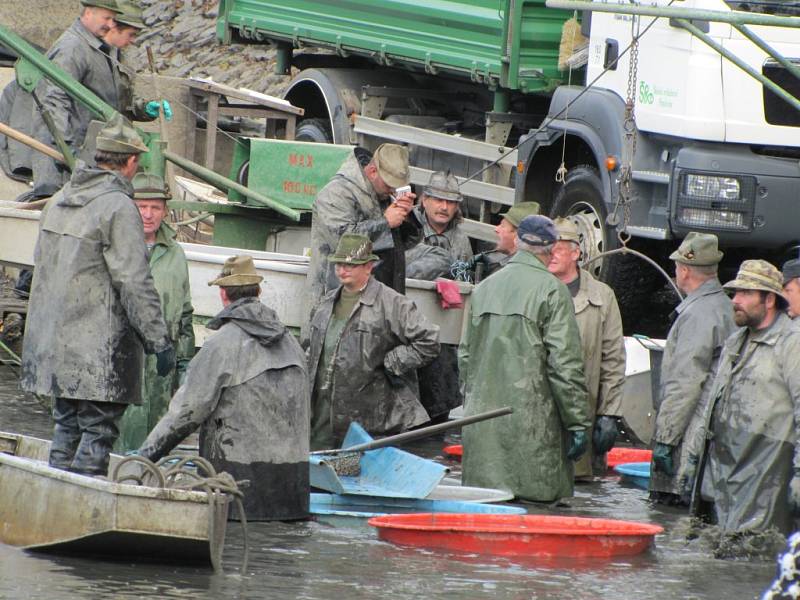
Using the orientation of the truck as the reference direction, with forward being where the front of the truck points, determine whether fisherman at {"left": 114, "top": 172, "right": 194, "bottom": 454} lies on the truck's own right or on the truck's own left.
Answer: on the truck's own right

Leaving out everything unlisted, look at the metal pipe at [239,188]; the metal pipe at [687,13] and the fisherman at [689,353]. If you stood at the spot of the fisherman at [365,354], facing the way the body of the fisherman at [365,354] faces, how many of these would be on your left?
2

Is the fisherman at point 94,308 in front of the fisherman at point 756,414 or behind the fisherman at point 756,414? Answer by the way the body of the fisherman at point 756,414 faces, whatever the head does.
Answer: in front

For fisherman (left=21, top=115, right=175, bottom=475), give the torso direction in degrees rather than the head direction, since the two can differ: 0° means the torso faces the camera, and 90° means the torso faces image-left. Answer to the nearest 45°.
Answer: approximately 225°

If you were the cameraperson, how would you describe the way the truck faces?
facing the viewer and to the right of the viewer

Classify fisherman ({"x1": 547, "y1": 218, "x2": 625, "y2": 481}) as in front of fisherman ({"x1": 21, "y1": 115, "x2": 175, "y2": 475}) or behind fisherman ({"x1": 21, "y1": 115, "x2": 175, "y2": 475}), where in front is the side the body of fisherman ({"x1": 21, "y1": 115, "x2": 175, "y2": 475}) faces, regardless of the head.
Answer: in front

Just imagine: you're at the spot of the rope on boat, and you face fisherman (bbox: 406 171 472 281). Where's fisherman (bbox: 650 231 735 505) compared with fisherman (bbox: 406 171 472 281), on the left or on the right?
right

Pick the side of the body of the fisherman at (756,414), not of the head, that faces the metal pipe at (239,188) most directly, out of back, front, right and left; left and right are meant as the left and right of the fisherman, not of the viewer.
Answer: right

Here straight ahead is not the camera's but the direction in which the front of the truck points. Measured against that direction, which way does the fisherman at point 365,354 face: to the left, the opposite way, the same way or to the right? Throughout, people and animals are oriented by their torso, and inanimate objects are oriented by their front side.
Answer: to the right

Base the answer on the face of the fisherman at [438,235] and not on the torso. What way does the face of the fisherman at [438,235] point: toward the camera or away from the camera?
toward the camera

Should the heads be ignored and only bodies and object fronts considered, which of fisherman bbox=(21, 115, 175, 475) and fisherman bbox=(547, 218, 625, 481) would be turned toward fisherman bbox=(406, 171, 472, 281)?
fisherman bbox=(21, 115, 175, 475)

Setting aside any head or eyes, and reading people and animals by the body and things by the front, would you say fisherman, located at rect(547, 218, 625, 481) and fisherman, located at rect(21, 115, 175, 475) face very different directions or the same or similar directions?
very different directions

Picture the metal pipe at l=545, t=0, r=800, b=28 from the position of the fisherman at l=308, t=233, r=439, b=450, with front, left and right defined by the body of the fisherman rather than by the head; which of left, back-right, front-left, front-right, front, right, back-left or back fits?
left
